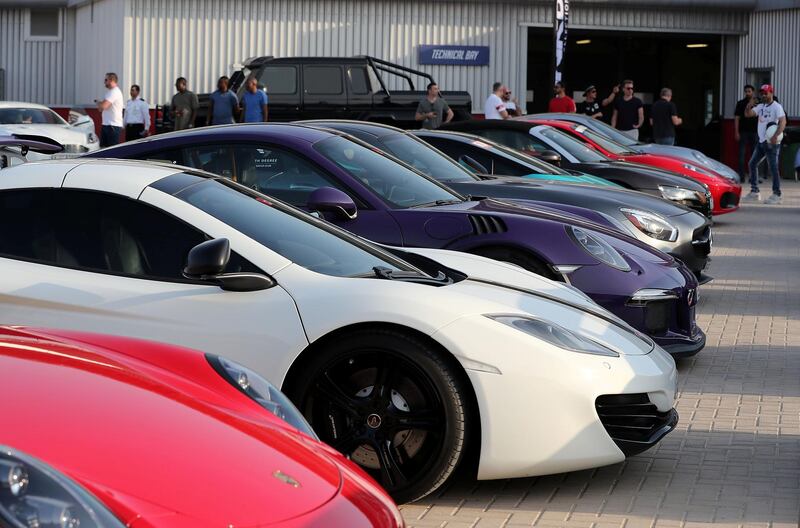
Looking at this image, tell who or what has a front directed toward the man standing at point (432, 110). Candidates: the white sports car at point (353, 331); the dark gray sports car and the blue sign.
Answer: the blue sign

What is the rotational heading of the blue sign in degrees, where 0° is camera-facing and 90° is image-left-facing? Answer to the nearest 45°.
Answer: approximately 0°

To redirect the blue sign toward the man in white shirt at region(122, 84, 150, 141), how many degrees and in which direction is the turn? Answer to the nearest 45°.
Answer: approximately 45° to its right

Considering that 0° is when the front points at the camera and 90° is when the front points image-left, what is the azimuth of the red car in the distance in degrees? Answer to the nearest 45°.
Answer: approximately 315°

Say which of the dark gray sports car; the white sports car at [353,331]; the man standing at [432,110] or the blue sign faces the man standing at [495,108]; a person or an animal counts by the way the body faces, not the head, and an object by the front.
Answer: the blue sign

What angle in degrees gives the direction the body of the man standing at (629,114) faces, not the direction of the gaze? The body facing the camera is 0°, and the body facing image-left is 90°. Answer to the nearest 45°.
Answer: approximately 0°

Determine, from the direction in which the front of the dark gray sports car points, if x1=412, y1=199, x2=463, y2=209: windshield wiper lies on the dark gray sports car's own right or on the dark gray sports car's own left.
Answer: on the dark gray sports car's own right

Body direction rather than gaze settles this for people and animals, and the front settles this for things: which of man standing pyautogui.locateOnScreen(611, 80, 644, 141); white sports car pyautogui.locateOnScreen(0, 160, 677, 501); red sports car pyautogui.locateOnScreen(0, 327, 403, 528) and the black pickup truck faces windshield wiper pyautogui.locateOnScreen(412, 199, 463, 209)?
the man standing

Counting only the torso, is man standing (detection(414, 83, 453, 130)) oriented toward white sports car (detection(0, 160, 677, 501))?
yes

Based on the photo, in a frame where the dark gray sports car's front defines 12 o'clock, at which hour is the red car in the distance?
The red car in the distance is roughly at 8 o'clock from the dark gray sports car.
